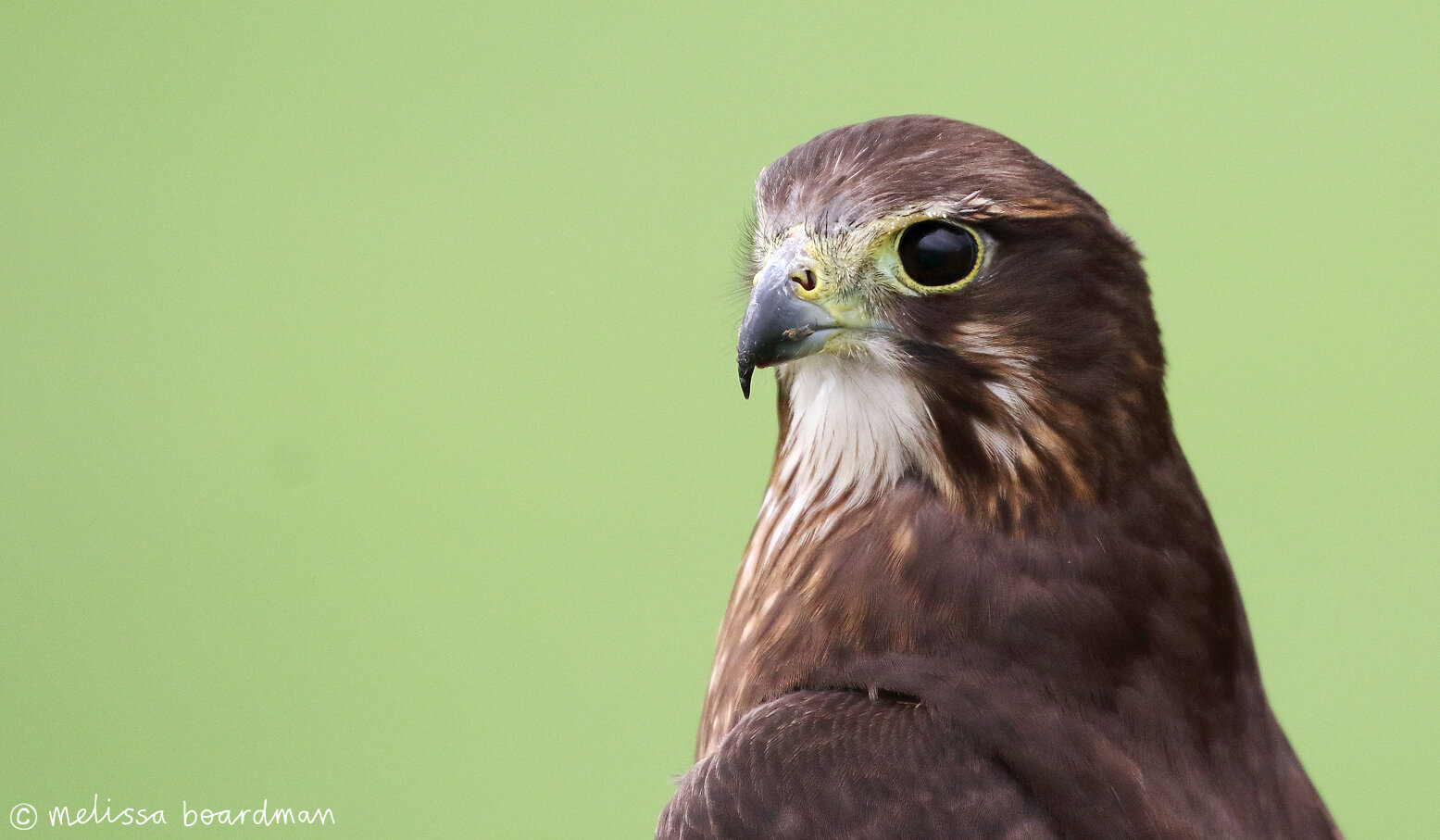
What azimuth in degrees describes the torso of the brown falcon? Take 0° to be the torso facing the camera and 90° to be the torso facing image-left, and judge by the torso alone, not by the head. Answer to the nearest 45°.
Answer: approximately 90°
